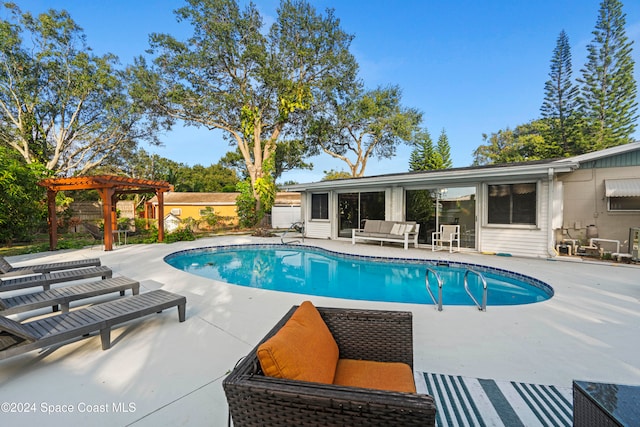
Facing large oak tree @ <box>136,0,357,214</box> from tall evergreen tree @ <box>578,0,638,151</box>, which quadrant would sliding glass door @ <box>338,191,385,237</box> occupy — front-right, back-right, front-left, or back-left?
front-left

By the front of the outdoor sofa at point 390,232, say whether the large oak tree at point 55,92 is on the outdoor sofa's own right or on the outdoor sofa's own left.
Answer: on the outdoor sofa's own right

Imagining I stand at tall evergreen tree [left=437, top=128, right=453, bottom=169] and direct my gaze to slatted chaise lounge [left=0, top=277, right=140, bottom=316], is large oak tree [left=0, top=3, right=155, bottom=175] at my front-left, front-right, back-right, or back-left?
front-right

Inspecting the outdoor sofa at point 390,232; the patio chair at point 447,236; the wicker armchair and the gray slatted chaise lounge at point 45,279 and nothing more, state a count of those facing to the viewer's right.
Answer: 2

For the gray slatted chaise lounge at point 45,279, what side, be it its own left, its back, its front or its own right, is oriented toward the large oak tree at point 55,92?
left

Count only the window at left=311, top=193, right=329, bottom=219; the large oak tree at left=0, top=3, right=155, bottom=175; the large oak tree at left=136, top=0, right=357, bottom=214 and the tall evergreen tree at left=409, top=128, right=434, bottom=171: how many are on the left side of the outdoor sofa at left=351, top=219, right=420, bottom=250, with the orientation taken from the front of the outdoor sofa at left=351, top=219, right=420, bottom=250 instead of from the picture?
0

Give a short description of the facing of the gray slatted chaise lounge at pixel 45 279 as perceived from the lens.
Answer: facing to the right of the viewer

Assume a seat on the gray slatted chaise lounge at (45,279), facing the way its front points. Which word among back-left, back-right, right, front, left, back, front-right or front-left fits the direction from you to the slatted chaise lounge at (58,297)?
right

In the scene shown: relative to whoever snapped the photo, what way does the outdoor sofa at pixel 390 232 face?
facing the viewer and to the left of the viewer

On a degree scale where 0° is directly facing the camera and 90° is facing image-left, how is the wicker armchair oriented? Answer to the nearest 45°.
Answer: approximately 270°

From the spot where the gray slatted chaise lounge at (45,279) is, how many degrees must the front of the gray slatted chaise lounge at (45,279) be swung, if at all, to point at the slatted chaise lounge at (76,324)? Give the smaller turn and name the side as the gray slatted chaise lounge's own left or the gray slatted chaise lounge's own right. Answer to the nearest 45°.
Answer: approximately 90° to the gray slatted chaise lounge's own right

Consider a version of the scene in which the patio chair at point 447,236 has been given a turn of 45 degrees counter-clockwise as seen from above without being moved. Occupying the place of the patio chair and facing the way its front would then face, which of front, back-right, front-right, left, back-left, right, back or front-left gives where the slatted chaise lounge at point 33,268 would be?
front-right

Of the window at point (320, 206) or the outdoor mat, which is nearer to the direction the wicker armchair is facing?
the outdoor mat
